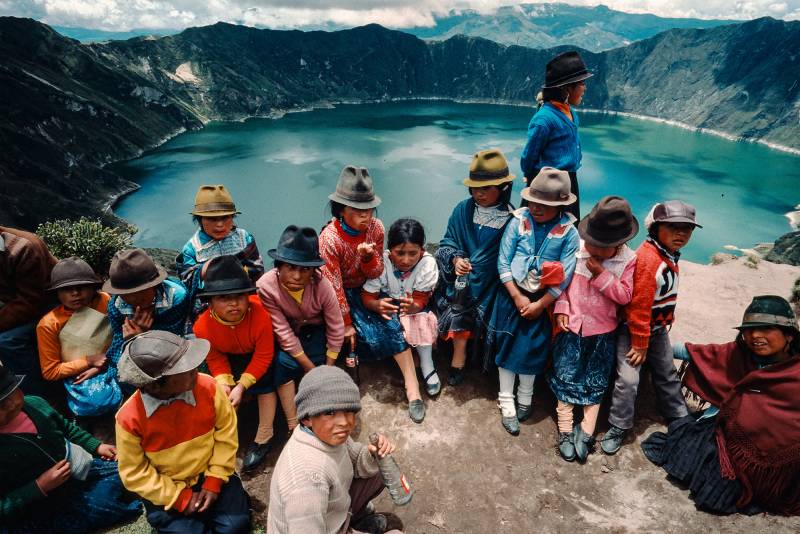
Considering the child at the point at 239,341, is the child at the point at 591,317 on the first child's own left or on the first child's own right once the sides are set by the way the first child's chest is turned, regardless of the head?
on the first child's own left

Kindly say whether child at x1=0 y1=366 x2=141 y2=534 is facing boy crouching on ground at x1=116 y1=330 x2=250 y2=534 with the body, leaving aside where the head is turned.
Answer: yes

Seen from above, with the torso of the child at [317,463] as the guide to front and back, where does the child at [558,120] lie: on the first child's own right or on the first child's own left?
on the first child's own left

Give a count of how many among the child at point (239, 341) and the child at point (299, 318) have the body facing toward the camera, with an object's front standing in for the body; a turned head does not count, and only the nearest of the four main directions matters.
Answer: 2

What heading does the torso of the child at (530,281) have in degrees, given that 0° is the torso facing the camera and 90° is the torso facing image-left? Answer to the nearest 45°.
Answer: approximately 0°

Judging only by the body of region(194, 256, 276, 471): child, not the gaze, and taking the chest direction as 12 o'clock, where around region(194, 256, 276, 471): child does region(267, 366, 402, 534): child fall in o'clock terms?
region(267, 366, 402, 534): child is roughly at 12 o'clock from region(194, 256, 276, 471): child.

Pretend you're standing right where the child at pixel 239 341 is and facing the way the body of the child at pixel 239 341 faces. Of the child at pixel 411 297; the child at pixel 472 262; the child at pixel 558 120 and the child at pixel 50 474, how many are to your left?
3

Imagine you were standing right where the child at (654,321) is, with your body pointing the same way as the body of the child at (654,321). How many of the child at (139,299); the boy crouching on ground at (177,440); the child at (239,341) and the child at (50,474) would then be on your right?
4

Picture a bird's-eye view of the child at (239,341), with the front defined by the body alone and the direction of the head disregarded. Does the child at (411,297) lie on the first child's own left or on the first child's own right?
on the first child's own left

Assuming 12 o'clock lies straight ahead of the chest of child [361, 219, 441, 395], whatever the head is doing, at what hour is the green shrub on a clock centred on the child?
The green shrub is roughly at 4 o'clock from the child.

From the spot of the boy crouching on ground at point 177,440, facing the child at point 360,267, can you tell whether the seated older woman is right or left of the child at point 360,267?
right

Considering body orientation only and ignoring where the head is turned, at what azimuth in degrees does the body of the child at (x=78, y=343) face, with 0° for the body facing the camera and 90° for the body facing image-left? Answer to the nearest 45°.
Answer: approximately 315°
